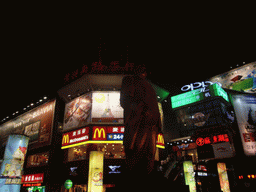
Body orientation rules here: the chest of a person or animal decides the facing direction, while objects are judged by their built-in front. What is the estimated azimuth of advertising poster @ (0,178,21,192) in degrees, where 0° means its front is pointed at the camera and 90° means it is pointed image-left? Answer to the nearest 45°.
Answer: approximately 0°

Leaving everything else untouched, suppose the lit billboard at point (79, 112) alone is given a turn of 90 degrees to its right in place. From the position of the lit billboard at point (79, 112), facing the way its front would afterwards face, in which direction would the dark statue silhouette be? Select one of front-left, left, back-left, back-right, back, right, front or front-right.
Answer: back-left

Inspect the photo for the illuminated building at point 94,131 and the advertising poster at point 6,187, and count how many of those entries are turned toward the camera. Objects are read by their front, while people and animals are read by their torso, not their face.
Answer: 2

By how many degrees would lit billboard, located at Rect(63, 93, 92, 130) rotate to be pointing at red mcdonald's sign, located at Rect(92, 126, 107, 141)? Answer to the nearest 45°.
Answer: approximately 90° to its left

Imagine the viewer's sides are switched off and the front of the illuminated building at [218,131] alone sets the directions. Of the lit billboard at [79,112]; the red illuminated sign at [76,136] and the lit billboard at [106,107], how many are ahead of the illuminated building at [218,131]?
3

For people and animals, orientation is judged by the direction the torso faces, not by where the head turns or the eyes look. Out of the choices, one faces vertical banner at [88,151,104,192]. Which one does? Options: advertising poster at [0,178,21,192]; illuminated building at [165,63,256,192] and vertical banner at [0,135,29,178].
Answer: the illuminated building

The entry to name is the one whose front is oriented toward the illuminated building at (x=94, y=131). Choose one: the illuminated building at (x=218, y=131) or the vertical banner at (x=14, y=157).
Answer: the illuminated building at (x=218, y=131)

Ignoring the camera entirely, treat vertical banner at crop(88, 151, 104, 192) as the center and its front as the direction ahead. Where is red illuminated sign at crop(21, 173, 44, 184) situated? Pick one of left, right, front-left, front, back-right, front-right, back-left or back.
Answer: back-right
